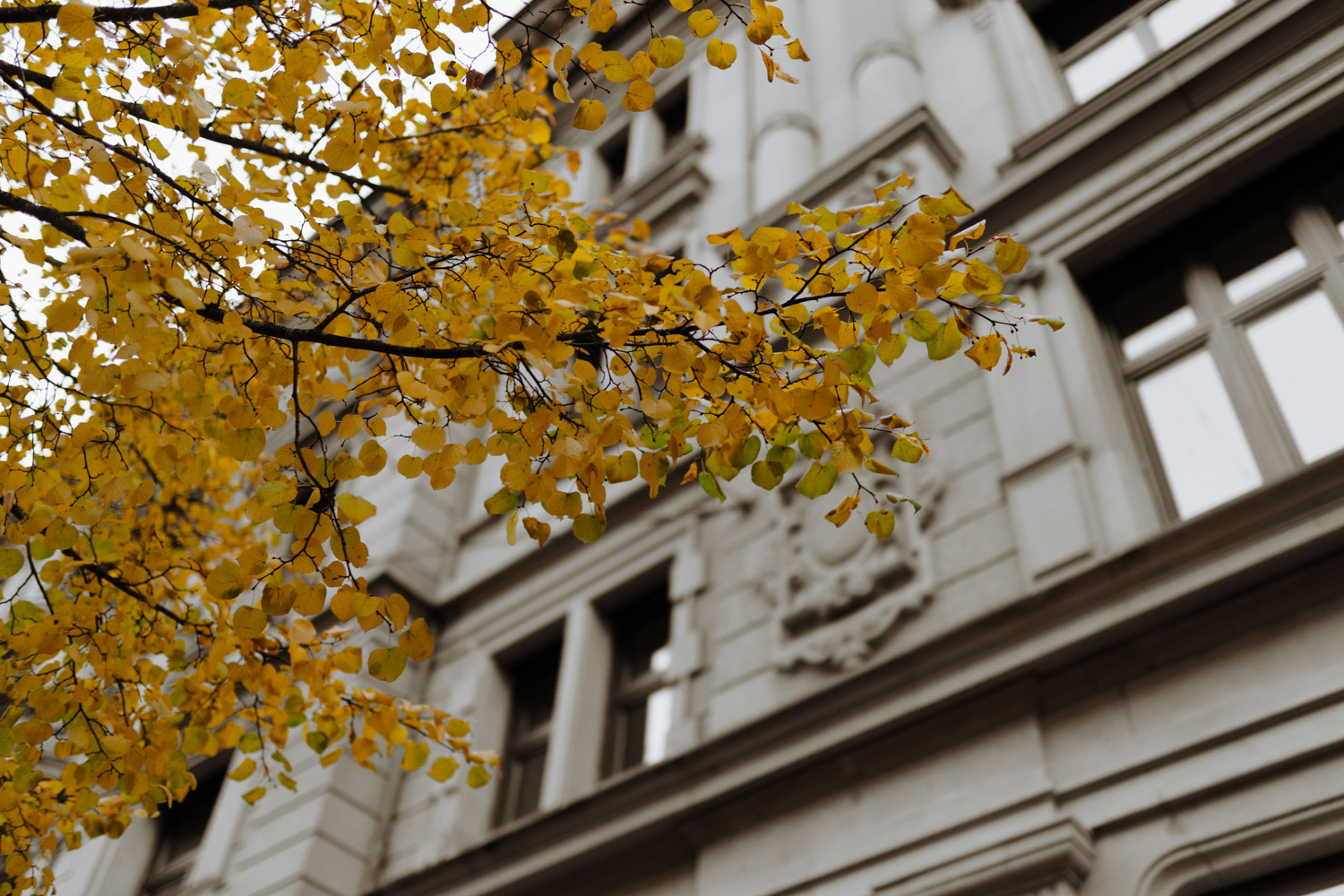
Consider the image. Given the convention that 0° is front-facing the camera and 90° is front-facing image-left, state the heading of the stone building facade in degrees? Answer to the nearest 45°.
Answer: approximately 45°
